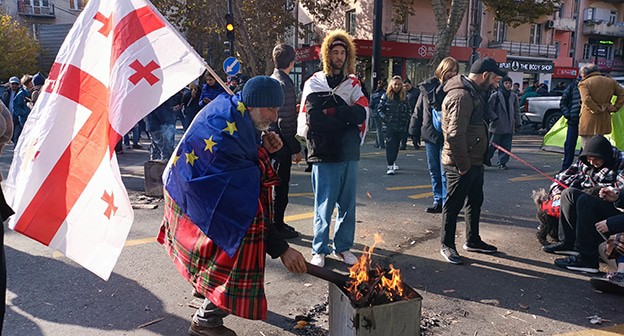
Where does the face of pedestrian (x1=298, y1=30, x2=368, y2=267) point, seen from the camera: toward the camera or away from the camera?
toward the camera

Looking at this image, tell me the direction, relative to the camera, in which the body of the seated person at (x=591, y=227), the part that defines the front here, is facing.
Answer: to the viewer's left

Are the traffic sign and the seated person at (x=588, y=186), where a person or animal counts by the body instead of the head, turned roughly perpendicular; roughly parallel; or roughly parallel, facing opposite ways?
roughly perpendicular

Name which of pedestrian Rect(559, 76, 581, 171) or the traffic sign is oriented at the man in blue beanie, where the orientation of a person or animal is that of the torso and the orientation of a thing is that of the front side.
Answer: the traffic sign

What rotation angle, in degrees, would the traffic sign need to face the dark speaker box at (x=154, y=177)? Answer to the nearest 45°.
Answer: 0° — it already faces it

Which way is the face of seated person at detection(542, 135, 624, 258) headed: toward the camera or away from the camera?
toward the camera

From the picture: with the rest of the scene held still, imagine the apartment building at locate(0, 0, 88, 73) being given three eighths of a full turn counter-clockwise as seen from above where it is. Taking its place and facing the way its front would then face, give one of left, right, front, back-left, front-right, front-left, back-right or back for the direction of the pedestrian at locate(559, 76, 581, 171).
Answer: back-right

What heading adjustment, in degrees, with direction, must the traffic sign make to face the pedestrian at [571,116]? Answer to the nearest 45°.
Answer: approximately 45° to its left

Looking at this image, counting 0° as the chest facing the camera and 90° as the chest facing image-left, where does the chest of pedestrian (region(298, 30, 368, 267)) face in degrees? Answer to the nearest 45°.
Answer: approximately 0°

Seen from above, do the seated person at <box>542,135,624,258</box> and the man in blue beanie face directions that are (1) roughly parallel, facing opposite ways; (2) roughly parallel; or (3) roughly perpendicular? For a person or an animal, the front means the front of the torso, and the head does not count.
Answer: roughly parallel, facing opposite ways

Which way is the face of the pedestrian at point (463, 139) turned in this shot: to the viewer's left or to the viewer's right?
to the viewer's right

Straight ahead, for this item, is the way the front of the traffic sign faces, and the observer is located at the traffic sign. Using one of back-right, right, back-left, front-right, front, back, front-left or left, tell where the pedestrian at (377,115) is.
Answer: front-left

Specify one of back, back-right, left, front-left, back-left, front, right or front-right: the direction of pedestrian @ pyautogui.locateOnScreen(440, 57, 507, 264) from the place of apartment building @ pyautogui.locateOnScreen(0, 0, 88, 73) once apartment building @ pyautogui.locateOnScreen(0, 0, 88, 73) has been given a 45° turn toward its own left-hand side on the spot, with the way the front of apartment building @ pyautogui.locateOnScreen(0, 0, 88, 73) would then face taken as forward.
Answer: front-right

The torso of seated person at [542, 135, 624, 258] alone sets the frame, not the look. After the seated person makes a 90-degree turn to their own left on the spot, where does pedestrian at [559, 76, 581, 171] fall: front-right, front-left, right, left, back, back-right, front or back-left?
back-left

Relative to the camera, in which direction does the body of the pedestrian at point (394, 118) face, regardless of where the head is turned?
toward the camera

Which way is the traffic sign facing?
toward the camera

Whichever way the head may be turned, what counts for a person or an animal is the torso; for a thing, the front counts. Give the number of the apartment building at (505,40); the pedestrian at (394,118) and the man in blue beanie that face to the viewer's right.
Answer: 1

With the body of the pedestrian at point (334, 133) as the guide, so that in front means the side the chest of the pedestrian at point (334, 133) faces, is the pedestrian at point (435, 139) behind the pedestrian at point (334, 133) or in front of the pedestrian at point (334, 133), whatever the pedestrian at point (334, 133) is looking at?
behind
